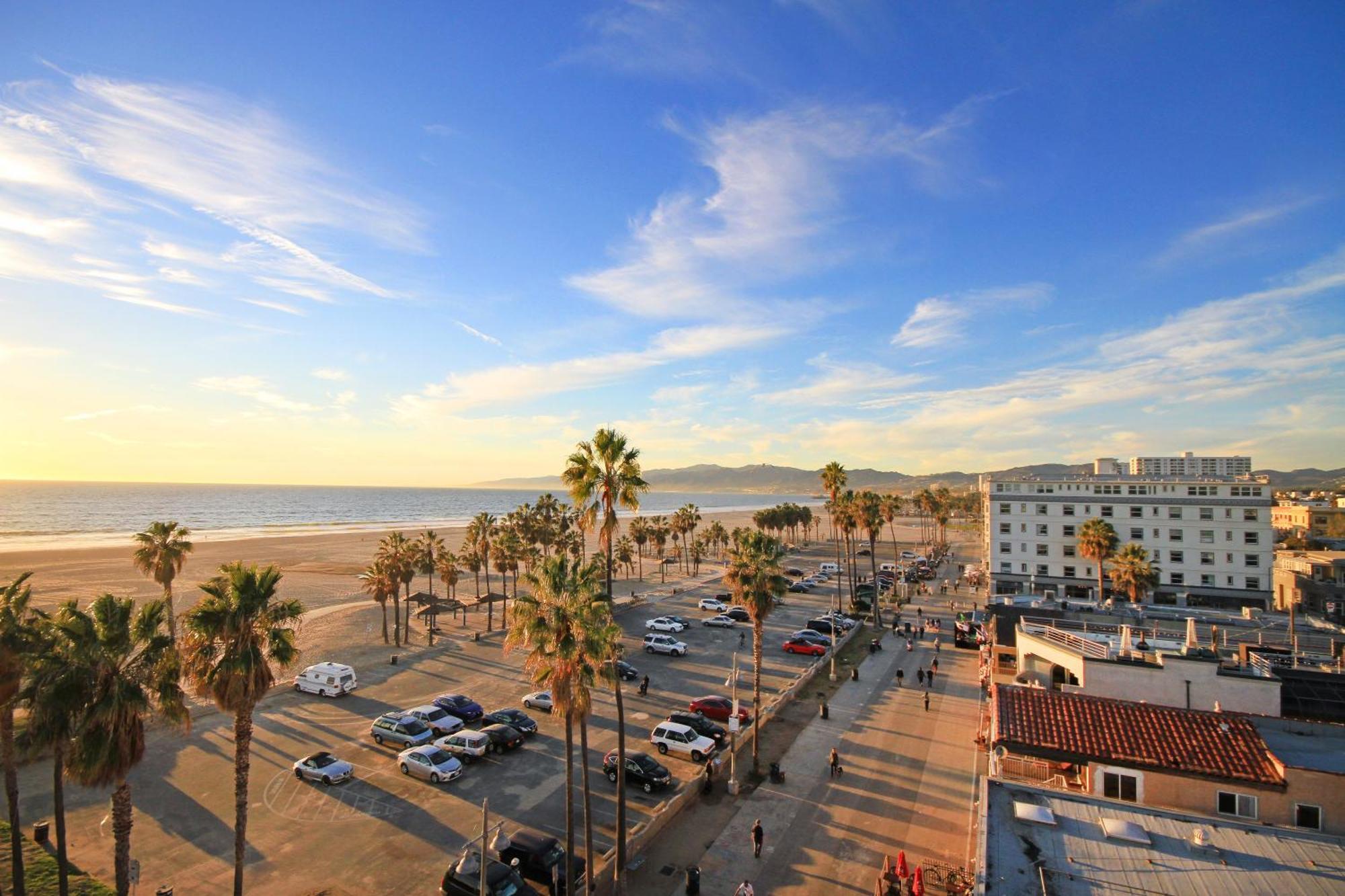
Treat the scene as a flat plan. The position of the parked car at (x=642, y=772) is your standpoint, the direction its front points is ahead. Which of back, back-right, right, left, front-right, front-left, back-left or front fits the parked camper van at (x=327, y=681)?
back
